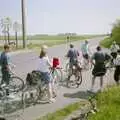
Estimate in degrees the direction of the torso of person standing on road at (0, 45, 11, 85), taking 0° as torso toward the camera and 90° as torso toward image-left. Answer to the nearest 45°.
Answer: approximately 270°

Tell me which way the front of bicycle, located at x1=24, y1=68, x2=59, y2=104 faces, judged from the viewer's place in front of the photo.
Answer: facing away from the viewer and to the right of the viewer

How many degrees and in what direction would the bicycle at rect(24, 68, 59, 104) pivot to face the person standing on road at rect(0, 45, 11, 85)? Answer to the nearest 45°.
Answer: approximately 90° to its left

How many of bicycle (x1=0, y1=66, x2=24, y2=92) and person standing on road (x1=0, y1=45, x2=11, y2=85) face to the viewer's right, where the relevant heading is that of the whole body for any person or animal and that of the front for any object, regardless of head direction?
2

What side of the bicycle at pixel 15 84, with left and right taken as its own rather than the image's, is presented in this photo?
right

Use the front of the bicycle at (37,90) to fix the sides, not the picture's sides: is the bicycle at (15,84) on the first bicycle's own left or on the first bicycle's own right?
on the first bicycle's own left
